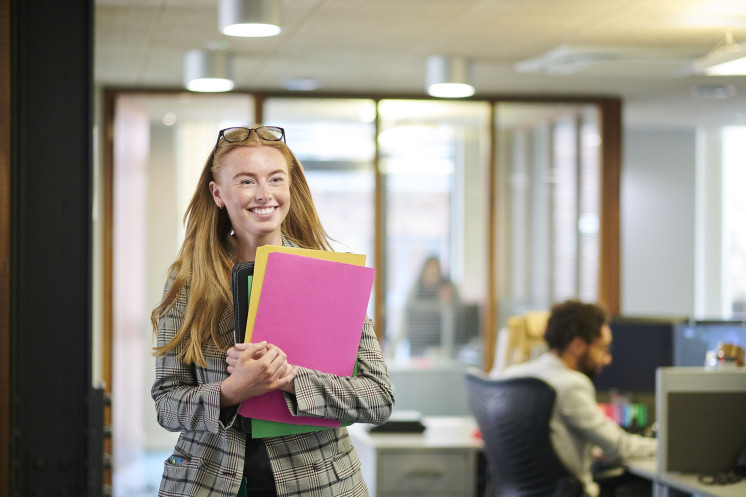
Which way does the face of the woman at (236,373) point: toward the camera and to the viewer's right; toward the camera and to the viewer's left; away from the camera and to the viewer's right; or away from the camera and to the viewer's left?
toward the camera and to the viewer's right

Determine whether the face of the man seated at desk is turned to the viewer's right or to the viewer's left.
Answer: to the viewer's right

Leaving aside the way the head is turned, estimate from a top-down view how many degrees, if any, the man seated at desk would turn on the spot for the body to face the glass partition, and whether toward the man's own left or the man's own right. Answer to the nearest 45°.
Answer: approximately 90° to the man's own left

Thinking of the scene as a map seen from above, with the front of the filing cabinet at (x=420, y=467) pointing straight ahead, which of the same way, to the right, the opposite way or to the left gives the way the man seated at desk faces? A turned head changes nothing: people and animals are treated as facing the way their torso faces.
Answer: to the left

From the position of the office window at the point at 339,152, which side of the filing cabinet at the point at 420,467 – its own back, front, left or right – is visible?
back

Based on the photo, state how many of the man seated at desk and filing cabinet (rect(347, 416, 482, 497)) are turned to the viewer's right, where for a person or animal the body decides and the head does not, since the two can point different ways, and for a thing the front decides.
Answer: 1

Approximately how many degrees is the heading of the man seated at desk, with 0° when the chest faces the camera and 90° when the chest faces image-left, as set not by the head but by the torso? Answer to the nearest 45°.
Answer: approximately 270°

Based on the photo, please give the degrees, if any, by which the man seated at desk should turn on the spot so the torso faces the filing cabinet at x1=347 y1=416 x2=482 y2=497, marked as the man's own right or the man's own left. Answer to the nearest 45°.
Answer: approximately 135° to the man's own left

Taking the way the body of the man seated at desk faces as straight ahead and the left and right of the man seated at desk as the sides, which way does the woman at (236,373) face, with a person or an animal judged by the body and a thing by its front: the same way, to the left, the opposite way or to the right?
to the right

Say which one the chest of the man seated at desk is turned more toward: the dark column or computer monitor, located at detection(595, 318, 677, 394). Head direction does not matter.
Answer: the computer monitor

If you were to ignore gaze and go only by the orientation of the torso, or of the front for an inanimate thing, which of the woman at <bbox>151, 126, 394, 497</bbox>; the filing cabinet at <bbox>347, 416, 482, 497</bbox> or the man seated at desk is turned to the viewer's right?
the man seated at desk
